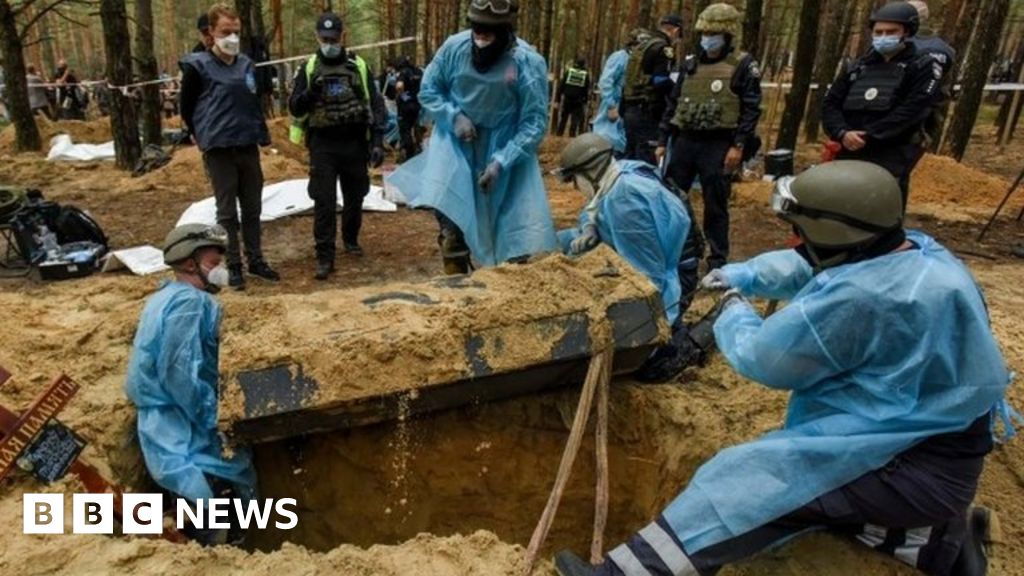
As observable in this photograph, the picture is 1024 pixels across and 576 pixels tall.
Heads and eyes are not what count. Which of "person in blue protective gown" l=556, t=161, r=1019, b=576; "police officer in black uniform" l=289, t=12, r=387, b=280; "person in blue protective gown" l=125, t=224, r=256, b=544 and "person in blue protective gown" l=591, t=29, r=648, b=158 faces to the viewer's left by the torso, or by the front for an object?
"person in blue protective gown" l=556, t=161, r=1019, b=576

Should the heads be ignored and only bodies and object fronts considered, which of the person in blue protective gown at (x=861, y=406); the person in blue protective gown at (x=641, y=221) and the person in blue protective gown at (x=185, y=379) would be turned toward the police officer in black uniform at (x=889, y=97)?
the person in blue protective gown at (x=185, y=379)

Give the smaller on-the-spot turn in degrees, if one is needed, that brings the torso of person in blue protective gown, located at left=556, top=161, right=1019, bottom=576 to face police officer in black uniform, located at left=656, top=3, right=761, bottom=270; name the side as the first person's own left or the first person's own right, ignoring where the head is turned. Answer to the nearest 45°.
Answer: approximately 90° to the first person's own right

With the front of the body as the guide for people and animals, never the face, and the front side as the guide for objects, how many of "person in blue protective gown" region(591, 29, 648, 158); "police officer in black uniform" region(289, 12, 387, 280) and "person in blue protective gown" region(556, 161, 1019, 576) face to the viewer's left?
1

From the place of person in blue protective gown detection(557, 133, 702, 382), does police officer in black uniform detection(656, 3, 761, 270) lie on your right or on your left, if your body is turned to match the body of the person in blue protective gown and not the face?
on your right

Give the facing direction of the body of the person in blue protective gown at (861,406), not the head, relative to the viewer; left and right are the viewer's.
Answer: facing to the left of the viewer

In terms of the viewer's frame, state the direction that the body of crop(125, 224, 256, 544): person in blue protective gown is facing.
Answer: to the viewer's right

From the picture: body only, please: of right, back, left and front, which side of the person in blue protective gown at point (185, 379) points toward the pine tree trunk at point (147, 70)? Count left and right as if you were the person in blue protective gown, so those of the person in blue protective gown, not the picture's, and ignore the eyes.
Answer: left

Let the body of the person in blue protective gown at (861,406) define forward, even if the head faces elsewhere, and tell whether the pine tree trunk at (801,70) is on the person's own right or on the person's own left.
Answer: on the person's own right

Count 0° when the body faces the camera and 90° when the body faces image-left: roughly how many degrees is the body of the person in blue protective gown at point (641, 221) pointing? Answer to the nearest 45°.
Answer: approximately 90°

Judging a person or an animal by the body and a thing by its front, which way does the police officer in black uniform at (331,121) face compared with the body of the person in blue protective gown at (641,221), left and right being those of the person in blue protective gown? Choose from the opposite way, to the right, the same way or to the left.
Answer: to the left
